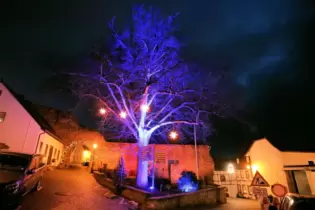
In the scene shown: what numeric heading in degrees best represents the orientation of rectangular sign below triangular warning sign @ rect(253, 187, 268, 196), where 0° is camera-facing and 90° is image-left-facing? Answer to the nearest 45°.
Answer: approximately 0°

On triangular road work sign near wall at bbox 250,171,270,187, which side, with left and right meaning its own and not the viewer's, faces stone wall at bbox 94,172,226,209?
right

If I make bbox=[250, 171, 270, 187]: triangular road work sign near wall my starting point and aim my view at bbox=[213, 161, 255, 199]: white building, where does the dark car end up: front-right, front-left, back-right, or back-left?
back-left

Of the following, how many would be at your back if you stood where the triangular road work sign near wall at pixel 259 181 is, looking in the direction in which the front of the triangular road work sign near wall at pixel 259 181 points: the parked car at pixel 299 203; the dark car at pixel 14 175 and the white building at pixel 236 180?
1

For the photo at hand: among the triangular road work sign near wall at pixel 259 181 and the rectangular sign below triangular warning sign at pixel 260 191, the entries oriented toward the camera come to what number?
2

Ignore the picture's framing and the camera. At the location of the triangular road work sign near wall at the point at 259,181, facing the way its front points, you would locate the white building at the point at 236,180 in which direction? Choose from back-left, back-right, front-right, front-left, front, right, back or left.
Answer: back

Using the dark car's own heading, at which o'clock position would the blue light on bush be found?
The blue light on bush is roughly at 7 o'clock from the dark car.
